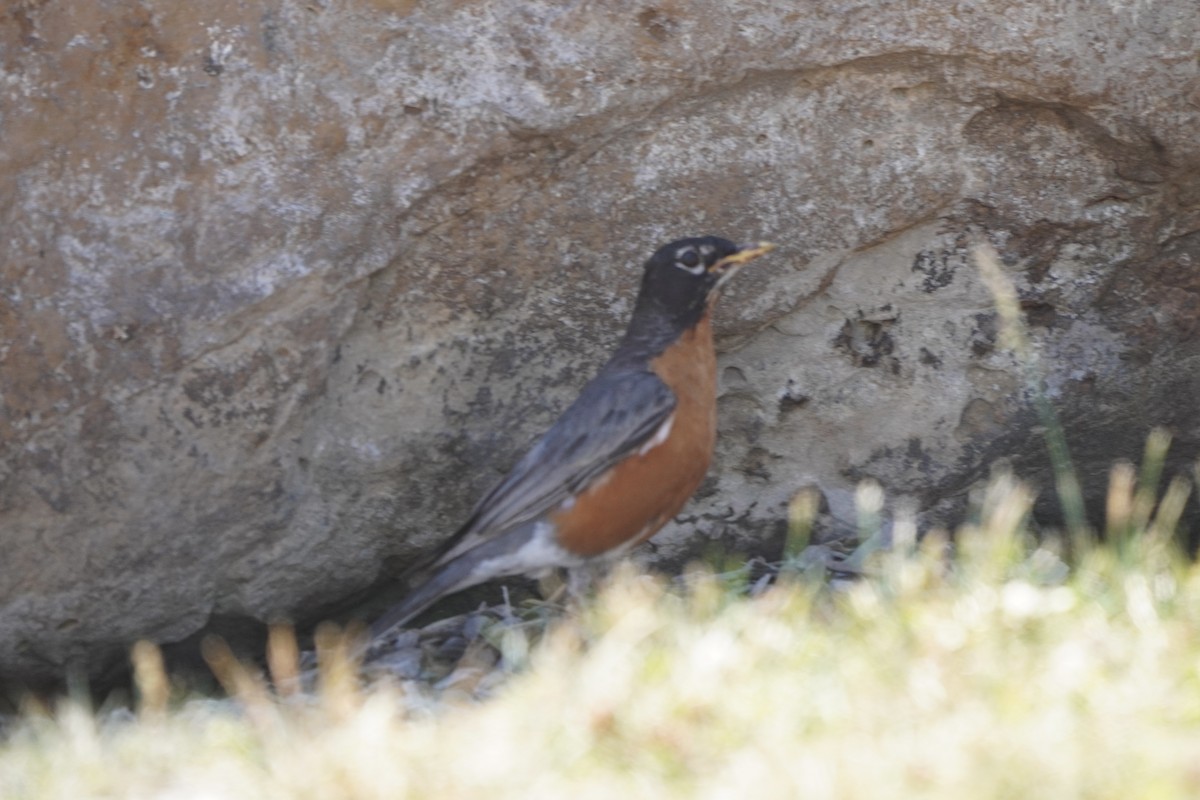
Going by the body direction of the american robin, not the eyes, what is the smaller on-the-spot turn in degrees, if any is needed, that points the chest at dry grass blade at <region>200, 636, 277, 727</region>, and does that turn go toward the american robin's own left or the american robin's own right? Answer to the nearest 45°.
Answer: approximately 180°

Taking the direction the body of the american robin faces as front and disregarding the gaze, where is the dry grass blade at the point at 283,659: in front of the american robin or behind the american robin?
behind

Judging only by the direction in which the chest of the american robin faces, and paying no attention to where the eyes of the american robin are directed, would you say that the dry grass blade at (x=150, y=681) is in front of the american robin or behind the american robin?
behind

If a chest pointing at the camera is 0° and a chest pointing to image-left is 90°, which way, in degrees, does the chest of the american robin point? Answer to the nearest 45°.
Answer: approximately 270°
